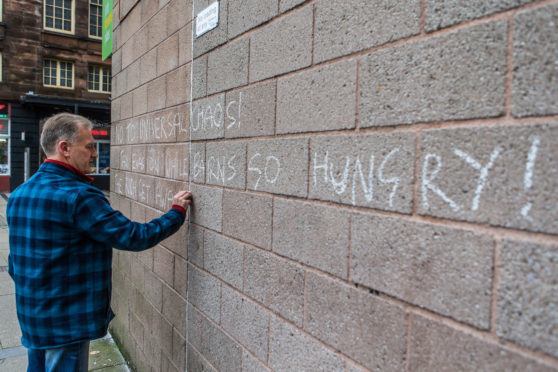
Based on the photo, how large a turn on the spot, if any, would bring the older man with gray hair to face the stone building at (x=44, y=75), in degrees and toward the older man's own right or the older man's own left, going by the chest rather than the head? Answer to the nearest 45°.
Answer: approximately 45° to the older man's own left

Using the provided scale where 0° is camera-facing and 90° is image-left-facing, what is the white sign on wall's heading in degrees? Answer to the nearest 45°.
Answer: approximately 45°

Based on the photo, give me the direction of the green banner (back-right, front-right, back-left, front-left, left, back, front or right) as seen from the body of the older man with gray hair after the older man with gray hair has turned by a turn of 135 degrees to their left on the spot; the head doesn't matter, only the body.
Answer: right

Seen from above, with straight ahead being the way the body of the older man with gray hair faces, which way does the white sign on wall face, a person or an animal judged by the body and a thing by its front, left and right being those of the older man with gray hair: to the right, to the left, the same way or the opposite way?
the opposite way

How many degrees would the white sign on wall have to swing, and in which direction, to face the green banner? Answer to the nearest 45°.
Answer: approximately 90° to its right

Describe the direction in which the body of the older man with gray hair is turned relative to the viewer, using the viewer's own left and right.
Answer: facing away from the viewer and to the right of the viewer

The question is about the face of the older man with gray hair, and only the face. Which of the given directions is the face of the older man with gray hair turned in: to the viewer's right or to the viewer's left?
to the viewer's right
